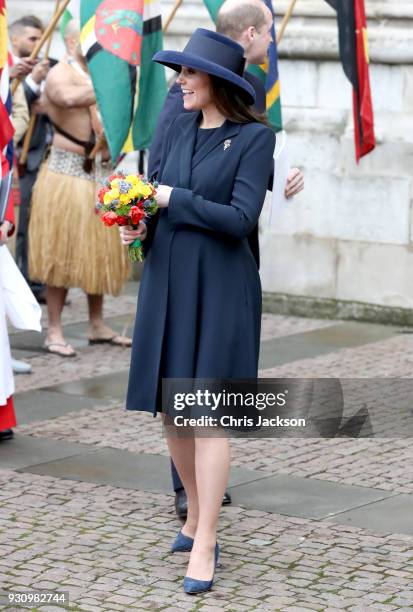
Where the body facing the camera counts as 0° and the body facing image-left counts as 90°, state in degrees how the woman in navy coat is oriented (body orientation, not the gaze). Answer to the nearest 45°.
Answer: approximately 45°

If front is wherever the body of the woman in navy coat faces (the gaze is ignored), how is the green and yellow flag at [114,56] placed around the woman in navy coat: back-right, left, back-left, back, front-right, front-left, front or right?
back-right

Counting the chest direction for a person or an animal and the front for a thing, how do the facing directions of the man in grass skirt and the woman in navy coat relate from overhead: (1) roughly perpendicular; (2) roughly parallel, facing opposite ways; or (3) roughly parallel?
roughly perpendicular

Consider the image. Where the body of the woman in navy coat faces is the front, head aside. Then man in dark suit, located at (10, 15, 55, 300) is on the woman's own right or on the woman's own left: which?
on the woman's own right

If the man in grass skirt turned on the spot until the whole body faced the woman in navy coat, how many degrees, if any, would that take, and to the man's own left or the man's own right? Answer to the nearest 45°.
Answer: approximately 45° to the man's own right

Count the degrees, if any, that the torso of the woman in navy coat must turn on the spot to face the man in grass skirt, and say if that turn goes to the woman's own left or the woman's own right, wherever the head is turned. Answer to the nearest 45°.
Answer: approximately 135° to the woman's own right

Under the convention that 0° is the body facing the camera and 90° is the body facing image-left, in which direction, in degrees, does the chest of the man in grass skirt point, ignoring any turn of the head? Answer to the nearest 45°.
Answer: approximately 315°

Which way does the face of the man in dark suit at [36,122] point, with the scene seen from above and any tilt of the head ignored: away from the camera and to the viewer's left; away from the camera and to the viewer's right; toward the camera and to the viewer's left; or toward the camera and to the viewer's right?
toward the camera and to the viewer's right
